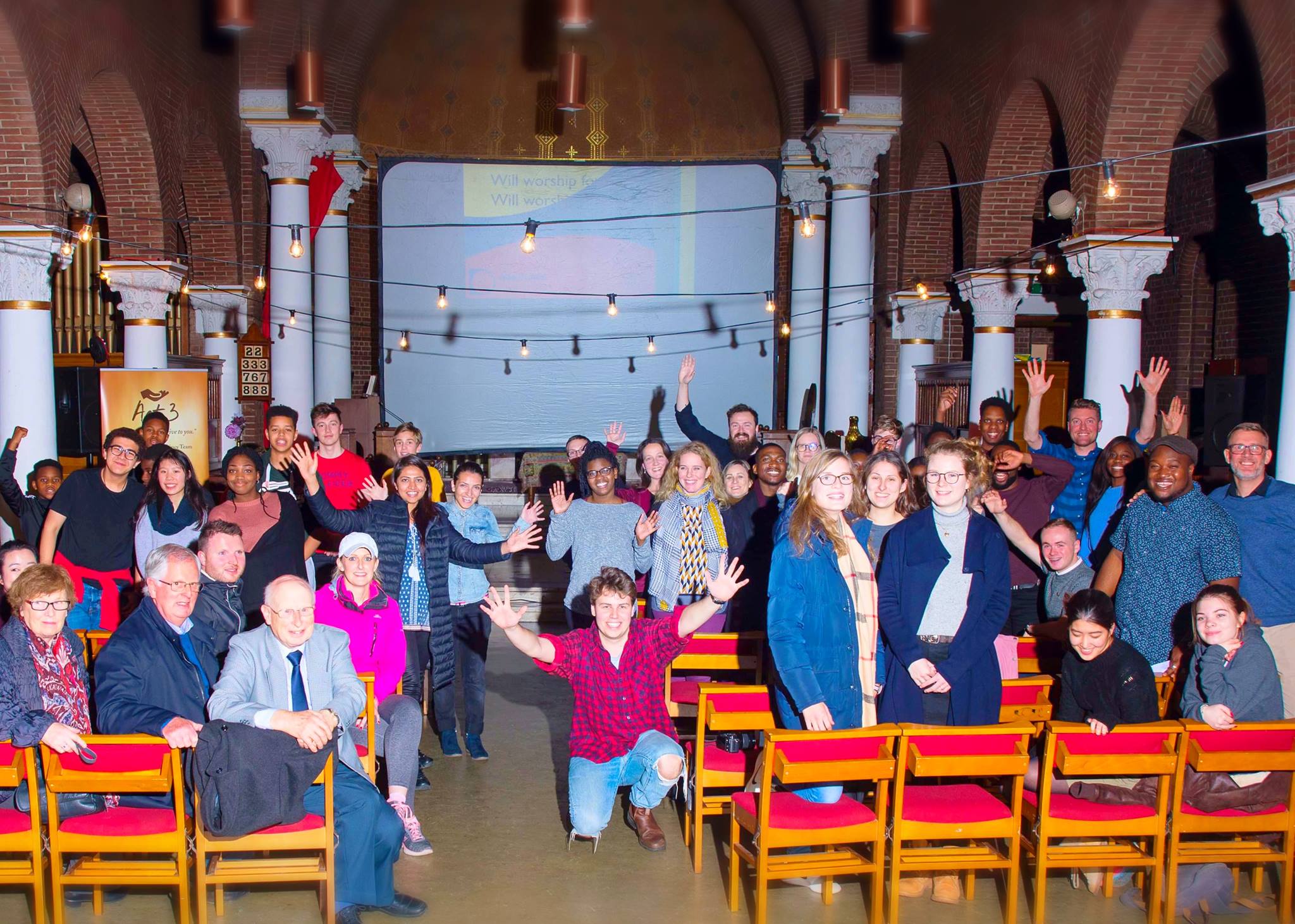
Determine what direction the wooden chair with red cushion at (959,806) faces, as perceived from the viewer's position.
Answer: facing away from the viewer

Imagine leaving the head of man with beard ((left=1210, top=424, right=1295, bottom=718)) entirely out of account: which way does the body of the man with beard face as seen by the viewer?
toward the camera

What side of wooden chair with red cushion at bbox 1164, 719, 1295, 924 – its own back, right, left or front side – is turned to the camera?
back

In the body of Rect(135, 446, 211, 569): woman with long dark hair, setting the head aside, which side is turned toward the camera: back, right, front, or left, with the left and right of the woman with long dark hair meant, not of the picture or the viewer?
front

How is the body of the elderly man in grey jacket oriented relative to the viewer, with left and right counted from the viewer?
facing the viewer and to the right of the viewer

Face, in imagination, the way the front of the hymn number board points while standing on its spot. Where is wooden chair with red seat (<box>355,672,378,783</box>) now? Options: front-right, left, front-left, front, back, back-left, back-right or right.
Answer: front

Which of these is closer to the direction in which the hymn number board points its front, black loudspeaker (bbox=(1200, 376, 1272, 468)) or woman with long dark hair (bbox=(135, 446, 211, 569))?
the woman with long dark hair

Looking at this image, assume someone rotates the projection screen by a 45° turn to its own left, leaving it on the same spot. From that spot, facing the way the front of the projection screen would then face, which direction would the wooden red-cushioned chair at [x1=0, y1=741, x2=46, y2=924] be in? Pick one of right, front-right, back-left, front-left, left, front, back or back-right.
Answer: front-right

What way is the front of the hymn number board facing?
toward the camera

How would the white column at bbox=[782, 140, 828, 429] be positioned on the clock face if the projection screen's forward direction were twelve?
The white column is roughly at 10 o'clock from the projection screen.
